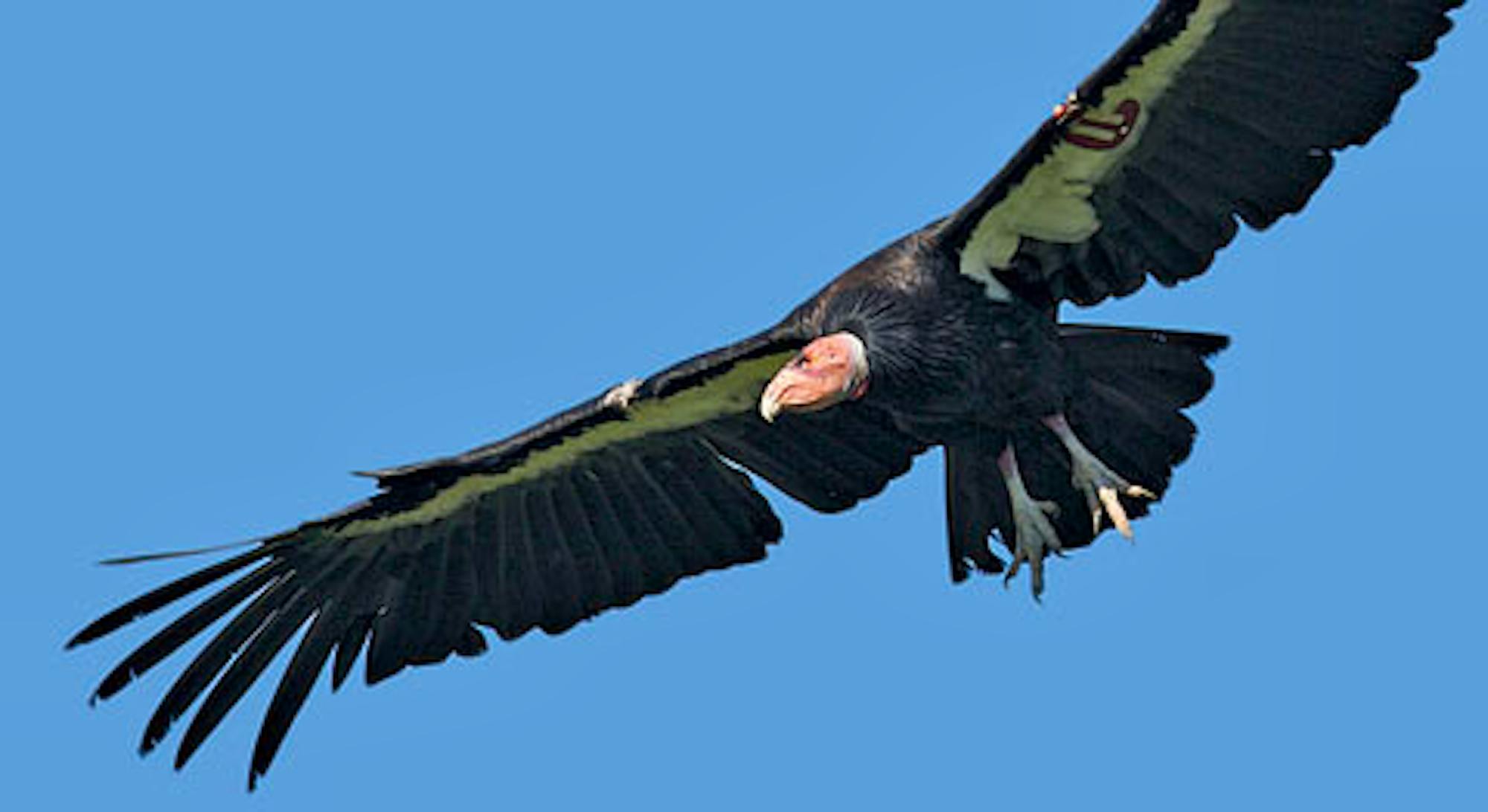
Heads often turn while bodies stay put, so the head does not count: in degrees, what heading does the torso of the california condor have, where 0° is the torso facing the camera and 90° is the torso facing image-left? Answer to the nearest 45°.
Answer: approximately 45°
